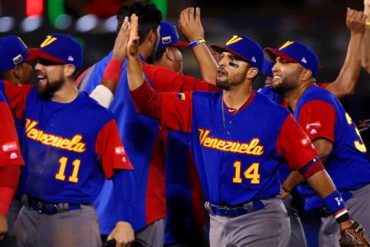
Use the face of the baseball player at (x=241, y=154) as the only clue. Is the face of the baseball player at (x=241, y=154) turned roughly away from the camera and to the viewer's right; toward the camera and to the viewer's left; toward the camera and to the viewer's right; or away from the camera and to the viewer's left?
toward the camera and to the viewer's left

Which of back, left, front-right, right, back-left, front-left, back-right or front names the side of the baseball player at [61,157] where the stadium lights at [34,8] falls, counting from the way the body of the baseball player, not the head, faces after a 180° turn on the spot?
front-left

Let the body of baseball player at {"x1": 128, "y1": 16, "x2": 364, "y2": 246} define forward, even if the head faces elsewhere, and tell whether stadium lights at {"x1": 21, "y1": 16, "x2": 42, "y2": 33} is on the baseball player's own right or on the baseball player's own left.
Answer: on the baseball player's own right

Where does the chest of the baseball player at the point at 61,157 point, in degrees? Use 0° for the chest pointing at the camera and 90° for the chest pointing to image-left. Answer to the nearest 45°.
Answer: approximately 45°

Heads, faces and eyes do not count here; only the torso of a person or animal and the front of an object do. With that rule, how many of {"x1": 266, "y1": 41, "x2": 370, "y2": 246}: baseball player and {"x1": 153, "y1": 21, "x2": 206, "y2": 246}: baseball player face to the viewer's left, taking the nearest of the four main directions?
1

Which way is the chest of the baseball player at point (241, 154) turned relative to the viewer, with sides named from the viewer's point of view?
facing the viewer and to the left of the viewer

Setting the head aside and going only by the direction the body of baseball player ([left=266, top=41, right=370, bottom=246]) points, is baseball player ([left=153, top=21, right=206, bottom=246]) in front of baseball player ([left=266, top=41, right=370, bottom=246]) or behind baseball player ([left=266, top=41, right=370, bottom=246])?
in front
